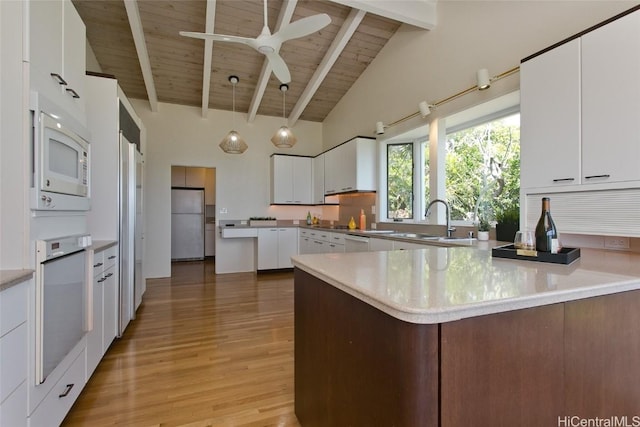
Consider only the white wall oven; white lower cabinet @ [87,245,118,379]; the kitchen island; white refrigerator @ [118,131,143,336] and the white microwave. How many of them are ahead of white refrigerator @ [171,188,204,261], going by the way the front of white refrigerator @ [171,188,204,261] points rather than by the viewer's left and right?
5

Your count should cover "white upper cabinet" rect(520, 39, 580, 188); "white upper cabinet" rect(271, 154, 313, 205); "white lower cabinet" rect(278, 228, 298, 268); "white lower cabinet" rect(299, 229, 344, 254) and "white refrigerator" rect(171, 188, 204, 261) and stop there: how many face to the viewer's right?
0

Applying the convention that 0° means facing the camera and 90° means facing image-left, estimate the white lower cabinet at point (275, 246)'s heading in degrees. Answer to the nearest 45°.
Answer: approximately 0°

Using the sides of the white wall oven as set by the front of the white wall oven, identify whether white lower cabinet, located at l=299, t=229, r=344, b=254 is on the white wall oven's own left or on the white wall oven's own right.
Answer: on the white wall oven's own left

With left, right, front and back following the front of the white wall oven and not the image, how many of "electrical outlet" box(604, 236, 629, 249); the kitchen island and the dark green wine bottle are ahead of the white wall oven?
3

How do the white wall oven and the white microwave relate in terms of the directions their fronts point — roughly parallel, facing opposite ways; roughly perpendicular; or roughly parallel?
roughly parallel

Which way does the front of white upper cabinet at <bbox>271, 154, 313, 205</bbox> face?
toward the camera

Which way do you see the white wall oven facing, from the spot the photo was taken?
facing the viewer and to the right of the viewer

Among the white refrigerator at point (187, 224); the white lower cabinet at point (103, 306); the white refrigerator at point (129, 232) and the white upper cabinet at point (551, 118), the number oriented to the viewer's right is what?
2

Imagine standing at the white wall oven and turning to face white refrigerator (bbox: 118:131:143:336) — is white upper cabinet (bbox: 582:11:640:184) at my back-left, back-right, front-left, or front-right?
back-right

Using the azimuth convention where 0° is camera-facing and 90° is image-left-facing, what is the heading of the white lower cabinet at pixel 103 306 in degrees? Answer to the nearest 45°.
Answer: approximately 270°

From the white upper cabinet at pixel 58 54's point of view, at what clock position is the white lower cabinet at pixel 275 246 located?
The white lower cabinet is roughly at 9 o'clock from the white upper cabinet.

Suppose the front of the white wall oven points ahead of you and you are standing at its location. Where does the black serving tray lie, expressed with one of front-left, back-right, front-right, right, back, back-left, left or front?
front

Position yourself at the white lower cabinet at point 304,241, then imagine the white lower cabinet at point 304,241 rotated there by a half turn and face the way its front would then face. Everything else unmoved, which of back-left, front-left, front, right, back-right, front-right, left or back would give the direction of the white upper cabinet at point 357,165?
right

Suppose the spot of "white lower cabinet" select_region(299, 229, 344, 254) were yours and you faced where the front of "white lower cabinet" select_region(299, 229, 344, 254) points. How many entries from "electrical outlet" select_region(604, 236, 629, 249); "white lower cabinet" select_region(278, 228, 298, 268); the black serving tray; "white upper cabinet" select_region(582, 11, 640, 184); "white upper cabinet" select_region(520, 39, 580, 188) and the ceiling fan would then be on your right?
1

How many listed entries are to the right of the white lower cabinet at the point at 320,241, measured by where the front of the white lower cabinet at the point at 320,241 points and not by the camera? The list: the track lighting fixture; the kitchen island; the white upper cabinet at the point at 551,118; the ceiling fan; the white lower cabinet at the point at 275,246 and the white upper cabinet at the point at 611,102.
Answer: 1

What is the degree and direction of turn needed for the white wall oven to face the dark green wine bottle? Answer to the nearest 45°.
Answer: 0° — it already faces it

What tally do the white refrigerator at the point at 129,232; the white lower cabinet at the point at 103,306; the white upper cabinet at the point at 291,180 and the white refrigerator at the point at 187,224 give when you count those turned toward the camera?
2

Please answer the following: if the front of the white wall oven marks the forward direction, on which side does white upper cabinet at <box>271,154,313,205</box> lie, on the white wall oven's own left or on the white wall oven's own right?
on the white wall oven's own left

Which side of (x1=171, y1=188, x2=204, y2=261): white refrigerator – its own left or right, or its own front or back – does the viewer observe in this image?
front

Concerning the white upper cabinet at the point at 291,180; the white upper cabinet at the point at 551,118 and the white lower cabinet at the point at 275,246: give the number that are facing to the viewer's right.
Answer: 0

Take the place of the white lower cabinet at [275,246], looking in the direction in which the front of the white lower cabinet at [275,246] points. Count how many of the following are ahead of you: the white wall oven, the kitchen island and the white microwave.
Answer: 3
